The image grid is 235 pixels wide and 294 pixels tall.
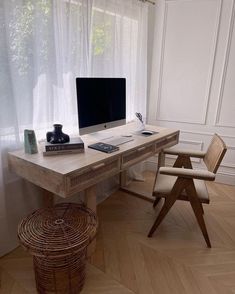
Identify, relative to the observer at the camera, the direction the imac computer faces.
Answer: facing the viewer and to the right of the viewer

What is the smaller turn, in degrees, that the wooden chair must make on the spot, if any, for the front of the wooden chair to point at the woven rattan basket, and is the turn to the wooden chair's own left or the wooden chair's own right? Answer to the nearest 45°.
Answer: approximately 45° to the wooden chair's own left

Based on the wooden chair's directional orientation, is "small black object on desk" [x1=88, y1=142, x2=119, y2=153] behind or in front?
in front

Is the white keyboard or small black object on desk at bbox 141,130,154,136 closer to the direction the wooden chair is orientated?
the white keyboard

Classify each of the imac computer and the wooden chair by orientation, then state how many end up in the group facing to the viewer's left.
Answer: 1

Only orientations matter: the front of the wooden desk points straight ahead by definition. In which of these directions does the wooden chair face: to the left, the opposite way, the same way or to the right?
the opposite way

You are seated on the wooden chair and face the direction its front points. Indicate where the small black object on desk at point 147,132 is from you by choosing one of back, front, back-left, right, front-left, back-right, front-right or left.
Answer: front-right

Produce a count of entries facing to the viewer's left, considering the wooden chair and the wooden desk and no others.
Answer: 1

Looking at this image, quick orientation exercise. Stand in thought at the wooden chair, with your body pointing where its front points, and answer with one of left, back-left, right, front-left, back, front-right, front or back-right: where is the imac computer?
front

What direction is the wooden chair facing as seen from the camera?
to the viewer's left

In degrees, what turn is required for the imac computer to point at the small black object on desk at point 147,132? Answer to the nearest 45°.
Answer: approximately 90° to its left

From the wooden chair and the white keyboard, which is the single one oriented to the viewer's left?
the wooden chair

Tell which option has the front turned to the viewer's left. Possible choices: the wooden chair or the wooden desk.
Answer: the wooden chair

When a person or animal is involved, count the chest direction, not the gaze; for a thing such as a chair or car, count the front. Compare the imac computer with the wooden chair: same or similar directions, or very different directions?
very different directions

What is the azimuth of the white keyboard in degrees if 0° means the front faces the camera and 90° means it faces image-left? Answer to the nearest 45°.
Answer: approximately 315°
